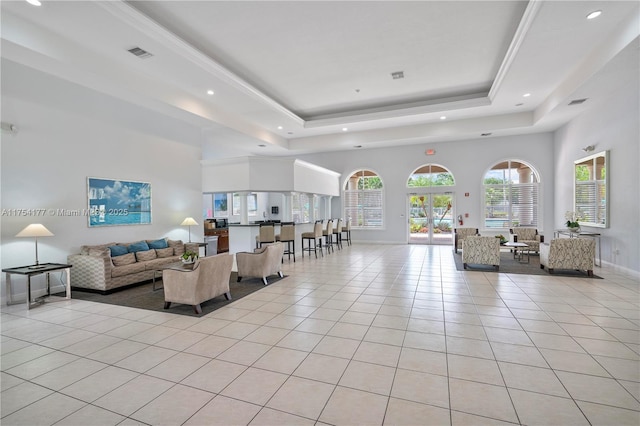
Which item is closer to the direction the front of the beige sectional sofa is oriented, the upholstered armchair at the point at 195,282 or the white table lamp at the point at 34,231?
the upholstered armchair

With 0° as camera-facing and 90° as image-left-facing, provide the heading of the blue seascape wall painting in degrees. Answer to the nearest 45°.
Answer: approximately 315°

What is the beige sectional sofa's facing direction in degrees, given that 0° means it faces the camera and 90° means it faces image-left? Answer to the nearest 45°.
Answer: approximately 315°

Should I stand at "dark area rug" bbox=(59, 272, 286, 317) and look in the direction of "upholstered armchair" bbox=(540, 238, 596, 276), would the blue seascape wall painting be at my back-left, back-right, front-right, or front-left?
back-left

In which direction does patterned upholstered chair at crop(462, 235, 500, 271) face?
away from the camera

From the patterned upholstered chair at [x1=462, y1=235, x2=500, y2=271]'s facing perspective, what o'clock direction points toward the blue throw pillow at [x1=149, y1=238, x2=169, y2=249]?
The blue throw pillow is roughly at 8 o'clock from the patterned upholstered chair.

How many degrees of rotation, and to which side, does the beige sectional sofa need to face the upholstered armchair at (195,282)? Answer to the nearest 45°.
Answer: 0° — it already faces it
